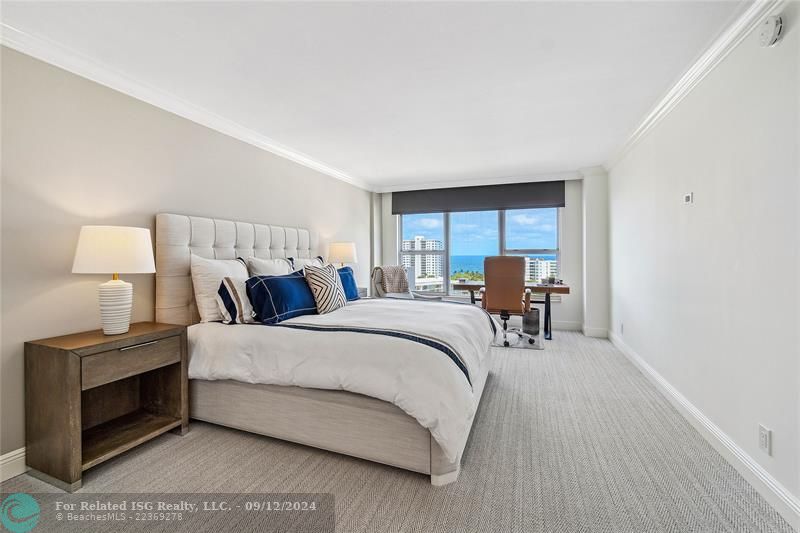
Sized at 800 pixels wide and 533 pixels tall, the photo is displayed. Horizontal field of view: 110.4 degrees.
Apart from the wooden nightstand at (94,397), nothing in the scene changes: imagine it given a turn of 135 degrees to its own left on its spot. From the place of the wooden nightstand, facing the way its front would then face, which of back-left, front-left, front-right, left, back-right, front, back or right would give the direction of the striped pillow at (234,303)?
right

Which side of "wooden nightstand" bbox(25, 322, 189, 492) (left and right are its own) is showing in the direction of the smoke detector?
front

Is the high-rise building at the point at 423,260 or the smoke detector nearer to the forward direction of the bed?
the smoke detector

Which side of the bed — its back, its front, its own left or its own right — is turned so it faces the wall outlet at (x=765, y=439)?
front

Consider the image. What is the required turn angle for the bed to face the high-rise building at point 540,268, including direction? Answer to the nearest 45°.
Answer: approximately 90° to its left

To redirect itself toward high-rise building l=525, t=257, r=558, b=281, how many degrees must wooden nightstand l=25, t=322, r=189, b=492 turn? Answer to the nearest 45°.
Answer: approximately 45° to its left

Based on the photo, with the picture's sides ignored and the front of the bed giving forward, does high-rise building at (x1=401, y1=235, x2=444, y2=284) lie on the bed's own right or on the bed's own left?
on the bed's own left

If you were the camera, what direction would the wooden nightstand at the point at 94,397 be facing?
facing the viewer and to the right of the viewer

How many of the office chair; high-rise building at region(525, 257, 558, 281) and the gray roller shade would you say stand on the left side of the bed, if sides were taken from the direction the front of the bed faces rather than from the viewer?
3

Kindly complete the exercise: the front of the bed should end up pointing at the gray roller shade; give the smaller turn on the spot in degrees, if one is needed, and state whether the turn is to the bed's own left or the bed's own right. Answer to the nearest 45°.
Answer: approximately 90° to the bed's own left
